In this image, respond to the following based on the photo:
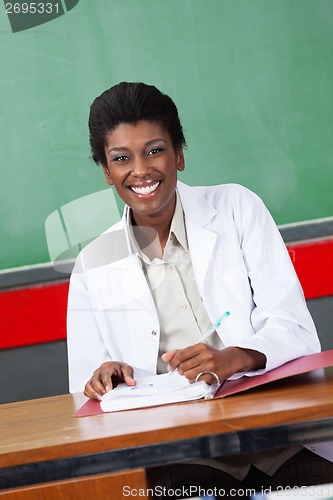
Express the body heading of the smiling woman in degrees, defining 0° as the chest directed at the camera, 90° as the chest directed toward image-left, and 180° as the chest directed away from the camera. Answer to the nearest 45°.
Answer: approximately 0°

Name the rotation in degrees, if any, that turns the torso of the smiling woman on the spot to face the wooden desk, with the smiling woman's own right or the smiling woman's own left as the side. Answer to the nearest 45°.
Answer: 0° — they already face it

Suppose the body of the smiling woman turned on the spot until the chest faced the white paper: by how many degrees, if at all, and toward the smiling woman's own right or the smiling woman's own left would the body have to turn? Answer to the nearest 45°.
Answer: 0° — they already face it
